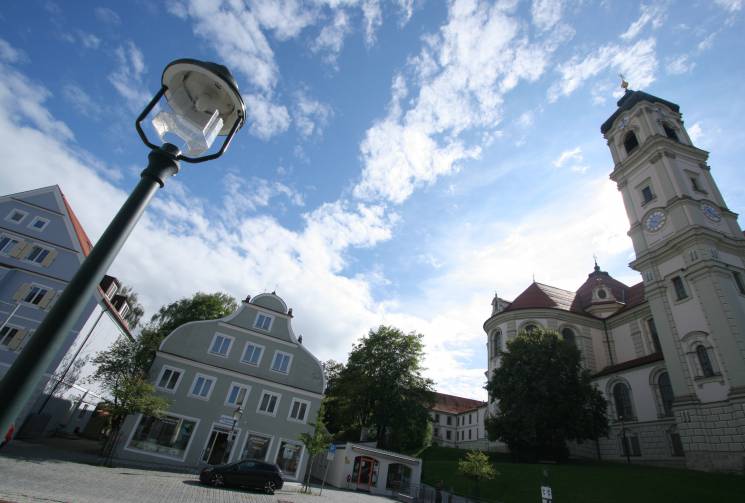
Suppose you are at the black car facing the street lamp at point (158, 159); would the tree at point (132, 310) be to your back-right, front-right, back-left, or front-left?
back-right

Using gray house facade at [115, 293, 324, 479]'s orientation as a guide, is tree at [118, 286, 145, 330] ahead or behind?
behind

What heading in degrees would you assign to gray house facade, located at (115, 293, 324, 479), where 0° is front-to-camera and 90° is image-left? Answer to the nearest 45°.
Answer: approximately 0°

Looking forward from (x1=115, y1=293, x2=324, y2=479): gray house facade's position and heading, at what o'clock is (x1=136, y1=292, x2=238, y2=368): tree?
The tree is roughly at 5 o'clock from the gray house facade.

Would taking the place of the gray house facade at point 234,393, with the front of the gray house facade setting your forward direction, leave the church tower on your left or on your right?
on your left

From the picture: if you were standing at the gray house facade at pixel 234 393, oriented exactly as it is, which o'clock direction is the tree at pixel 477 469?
The tree is roughly at 10 o'clock from the gray house facade.

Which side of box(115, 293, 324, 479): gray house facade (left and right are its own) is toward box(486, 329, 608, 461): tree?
left

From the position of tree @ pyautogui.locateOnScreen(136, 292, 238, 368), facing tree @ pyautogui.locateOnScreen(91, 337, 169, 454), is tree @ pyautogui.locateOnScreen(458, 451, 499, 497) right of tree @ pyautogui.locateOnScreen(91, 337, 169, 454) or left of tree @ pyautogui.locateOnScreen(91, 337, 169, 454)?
left

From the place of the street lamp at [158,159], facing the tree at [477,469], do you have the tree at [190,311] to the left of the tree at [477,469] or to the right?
left

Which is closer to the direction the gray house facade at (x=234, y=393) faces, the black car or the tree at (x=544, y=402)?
the black car

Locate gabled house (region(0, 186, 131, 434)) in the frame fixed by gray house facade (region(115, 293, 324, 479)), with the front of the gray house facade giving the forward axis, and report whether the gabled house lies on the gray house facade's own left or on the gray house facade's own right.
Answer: on the gray house facade's own right

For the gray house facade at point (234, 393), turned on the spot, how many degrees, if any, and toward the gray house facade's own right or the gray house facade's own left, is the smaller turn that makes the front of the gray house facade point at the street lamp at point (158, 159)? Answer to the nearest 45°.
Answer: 0° — it already faces it
